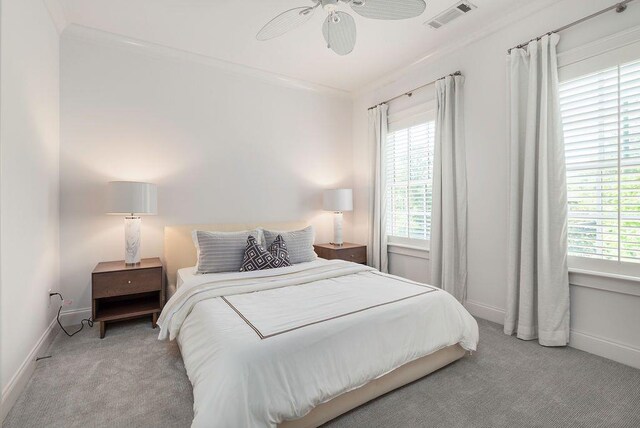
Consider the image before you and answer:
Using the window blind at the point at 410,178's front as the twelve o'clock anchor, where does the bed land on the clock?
The bed is roughly at 11 o'clock from the window blind.

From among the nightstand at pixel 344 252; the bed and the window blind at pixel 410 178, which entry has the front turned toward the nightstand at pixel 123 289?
the window blind

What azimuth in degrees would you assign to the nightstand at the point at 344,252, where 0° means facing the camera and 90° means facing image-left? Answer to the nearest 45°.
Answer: approximately 315°

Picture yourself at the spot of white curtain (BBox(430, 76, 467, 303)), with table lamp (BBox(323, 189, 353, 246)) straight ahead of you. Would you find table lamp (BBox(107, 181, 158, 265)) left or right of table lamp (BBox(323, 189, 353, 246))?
left

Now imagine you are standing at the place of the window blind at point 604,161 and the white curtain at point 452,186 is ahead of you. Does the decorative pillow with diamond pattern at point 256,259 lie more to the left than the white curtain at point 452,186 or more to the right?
left

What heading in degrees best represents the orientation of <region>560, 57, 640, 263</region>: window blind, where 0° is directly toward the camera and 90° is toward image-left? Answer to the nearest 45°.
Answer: approximately 45°

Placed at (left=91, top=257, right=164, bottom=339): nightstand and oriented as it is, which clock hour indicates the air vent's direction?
The air vent is roughly at 10 o'clock from the nightstand.

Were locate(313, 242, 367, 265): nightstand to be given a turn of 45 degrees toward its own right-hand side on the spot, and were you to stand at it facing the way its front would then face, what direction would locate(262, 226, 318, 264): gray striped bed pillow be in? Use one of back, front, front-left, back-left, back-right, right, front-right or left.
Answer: front-right
